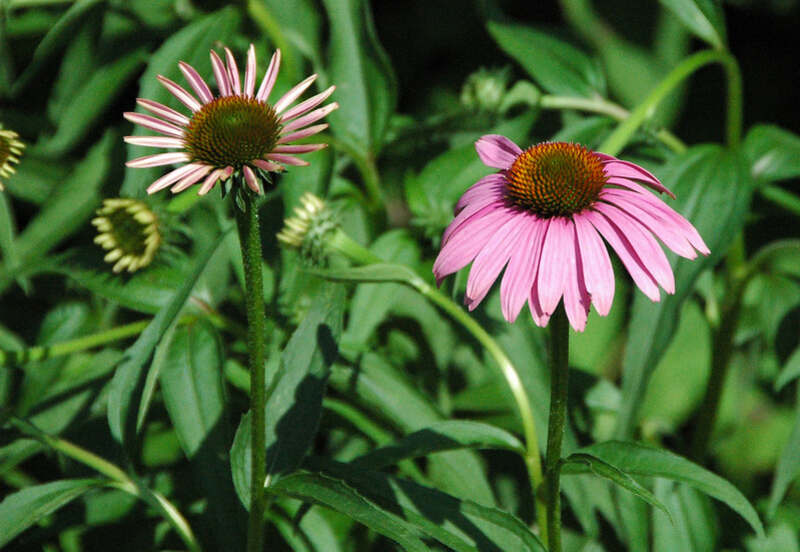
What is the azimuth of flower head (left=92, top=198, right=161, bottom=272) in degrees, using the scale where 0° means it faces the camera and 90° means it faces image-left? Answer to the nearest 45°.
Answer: approximately 0°

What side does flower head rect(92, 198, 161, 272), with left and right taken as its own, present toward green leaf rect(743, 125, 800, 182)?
left

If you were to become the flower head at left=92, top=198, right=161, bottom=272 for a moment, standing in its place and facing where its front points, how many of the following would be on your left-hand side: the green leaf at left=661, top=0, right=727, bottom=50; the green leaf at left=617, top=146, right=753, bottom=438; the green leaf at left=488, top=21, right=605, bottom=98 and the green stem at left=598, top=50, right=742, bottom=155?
4
